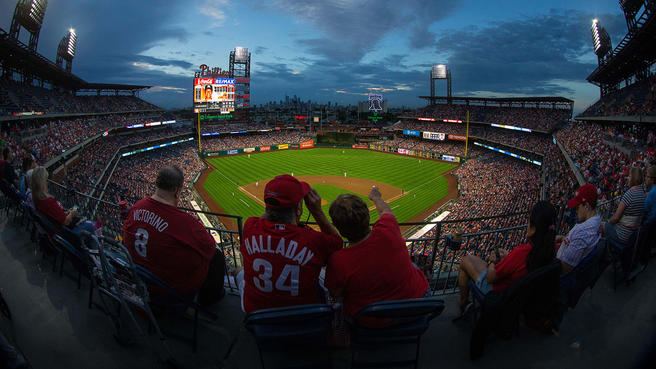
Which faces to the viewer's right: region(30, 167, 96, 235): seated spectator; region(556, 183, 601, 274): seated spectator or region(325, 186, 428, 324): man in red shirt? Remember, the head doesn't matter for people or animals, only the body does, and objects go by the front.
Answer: region(30, 167, 96, 235): seated spectator

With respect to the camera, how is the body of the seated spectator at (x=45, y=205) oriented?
to the viewer's right

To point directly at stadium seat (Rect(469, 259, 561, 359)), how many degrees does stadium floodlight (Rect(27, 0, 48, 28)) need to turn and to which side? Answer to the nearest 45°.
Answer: approximately 45° to its right

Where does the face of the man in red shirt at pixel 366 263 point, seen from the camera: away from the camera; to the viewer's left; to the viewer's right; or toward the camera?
away from the camera

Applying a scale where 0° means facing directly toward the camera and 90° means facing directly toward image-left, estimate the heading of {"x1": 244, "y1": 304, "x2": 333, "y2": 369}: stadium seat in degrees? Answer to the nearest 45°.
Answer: approximately 180°

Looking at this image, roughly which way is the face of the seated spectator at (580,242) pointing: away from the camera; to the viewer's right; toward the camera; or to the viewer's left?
to the viewer's left

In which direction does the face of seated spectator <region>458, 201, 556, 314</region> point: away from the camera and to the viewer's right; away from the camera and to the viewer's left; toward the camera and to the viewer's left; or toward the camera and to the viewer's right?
away from the camera and to the viewer's left

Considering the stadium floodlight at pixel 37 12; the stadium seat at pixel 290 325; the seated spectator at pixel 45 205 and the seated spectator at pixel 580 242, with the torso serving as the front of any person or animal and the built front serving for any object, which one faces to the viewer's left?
the seated spectator at pixel 580 242

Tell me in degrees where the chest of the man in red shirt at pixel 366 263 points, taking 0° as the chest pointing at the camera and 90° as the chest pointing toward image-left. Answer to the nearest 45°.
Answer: approximately 180°
